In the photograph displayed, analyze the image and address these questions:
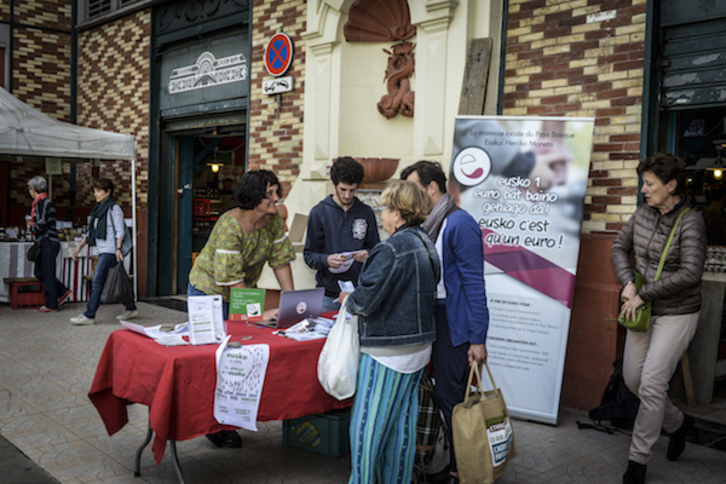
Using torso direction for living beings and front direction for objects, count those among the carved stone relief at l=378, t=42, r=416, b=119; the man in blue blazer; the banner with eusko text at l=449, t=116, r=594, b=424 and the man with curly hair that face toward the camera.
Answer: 3

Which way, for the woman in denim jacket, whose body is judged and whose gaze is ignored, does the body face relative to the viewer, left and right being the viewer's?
facing away from the viewer and to the left of the viewer

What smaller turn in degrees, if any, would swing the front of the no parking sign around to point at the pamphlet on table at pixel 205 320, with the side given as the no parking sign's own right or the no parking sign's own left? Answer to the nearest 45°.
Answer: approximately 45° to the no parking sign's own left

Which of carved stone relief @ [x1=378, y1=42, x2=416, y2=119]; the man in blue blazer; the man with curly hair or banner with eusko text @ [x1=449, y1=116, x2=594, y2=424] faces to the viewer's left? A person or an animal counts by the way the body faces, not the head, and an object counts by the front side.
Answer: the man in blue blazer

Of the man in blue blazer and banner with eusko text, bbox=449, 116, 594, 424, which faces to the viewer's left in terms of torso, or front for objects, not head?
the man in blue blazer

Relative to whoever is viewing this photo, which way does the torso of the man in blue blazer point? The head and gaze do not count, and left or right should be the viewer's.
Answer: facing to the left of the viewer

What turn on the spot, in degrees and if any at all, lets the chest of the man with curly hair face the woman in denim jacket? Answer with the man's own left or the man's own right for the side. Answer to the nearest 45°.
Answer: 0° — they already face them
